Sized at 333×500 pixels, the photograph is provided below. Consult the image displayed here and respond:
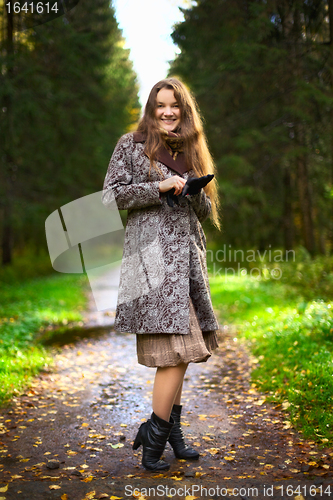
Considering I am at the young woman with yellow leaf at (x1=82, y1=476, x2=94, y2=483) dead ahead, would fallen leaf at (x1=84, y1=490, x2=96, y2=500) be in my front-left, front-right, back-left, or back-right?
front-left

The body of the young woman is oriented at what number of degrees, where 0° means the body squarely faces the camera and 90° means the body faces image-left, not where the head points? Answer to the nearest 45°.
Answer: approximately 315°
